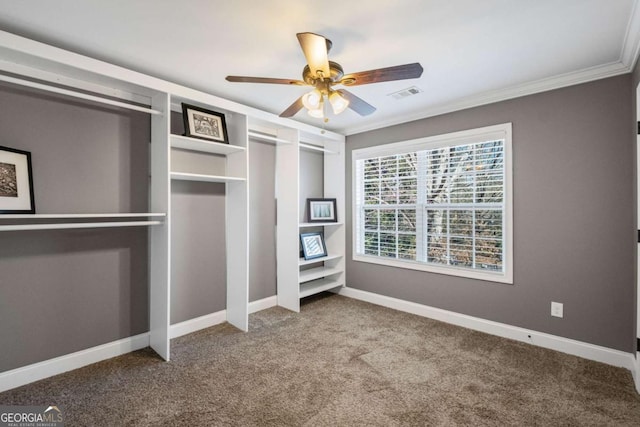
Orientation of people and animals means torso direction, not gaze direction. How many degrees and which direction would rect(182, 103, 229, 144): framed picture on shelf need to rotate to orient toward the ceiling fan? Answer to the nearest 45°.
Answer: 0° — it already faces it

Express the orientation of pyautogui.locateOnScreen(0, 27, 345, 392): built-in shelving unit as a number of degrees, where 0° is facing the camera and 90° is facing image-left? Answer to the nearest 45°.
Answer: approximately 315°

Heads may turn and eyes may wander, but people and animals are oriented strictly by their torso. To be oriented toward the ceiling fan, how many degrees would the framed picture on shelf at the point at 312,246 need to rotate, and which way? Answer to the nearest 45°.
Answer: approximately 45° to its right

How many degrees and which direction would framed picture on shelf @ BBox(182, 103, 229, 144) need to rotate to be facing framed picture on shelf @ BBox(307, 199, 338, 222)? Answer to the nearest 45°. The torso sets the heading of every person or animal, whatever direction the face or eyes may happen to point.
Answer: approximately 90° to its left

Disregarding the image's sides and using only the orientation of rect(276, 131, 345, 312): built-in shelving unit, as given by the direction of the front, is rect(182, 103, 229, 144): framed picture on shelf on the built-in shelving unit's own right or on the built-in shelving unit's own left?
on the built-in shelving unit's own right
